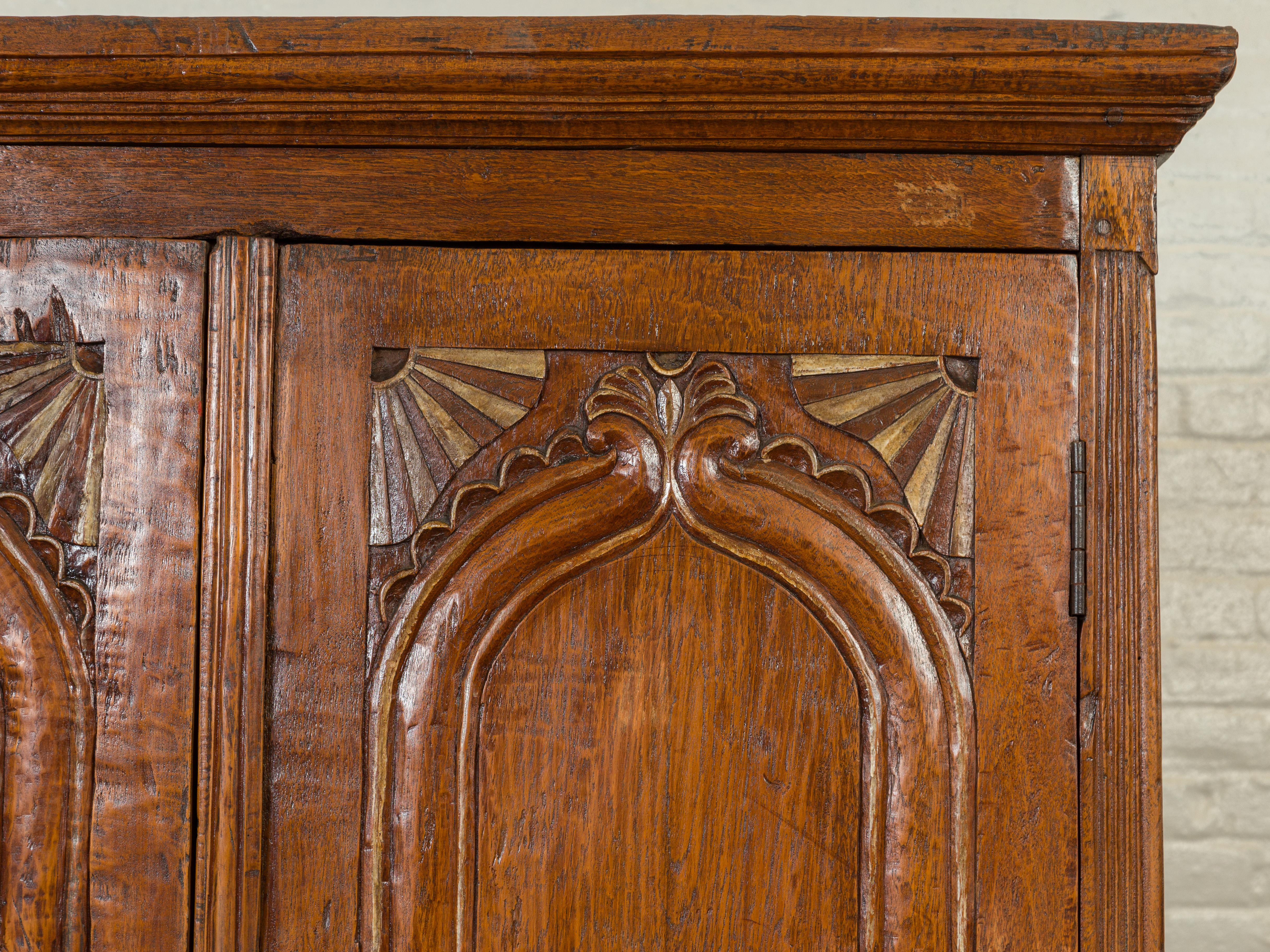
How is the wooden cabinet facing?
toward the camera
